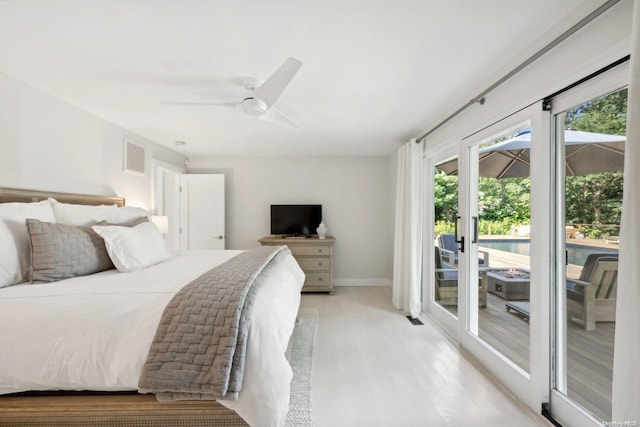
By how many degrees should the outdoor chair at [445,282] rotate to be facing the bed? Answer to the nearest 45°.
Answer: approximately 135° to its right

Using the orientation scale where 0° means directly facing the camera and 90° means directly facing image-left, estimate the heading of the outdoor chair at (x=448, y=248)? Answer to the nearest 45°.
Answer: approximately 315°

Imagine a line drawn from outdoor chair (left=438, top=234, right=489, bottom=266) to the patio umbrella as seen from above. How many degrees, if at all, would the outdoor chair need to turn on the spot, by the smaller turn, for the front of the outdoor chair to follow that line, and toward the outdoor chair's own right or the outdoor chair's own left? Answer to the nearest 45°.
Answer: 0° — it already faces it

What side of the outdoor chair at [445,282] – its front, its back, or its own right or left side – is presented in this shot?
right

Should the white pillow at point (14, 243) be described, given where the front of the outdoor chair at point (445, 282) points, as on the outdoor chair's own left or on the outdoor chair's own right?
on the outdoor chair's own right

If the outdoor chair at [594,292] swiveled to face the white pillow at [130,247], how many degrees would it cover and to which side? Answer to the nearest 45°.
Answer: approximately 90° to its left

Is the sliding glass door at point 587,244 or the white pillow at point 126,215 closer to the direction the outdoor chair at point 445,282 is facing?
the sliding glass door

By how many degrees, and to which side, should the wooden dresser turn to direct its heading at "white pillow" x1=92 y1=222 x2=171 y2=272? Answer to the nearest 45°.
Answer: approximately 45° to its right

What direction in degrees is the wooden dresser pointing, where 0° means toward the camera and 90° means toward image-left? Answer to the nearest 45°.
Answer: approximately 0°

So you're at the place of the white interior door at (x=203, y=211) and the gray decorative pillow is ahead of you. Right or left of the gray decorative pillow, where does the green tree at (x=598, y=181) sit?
left

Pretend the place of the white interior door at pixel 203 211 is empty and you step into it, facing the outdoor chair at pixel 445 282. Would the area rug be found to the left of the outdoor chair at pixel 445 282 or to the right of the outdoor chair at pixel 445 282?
right

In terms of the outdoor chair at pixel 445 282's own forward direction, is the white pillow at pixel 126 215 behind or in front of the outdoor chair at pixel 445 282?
behind
